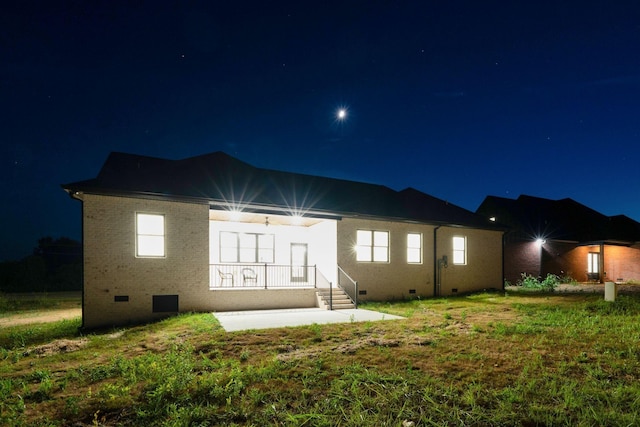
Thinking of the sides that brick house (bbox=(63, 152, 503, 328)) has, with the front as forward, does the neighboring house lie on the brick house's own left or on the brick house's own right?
on the brick house's own right

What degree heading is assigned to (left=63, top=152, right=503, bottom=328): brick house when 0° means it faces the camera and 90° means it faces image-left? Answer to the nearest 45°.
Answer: approximately 135°
